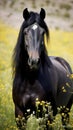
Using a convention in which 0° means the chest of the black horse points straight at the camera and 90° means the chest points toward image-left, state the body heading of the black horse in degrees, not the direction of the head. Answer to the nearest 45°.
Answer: approximately 45°
